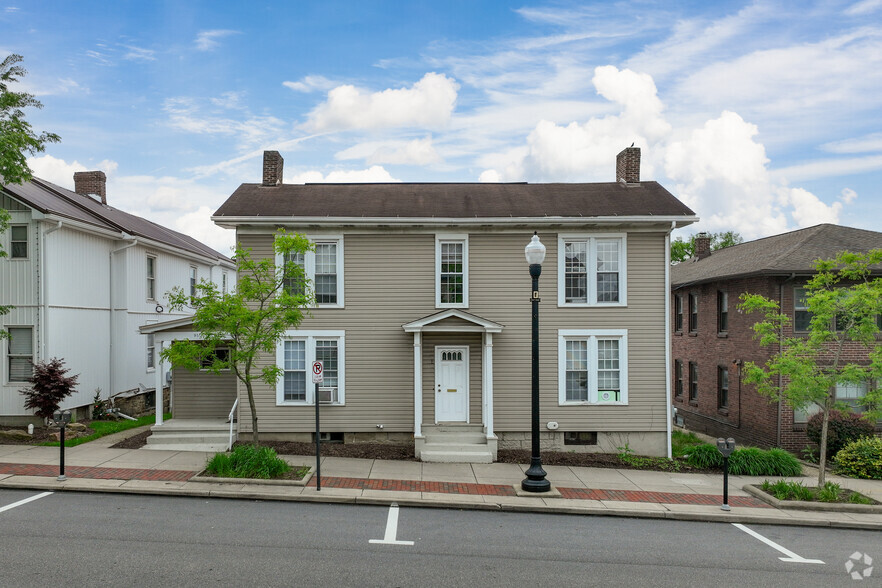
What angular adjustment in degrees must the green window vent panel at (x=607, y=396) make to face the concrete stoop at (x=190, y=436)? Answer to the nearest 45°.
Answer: approximately 90° to its right

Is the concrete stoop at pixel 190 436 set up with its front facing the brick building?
no

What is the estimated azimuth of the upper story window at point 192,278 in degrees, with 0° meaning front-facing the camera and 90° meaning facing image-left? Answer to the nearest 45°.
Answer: approximately 315°

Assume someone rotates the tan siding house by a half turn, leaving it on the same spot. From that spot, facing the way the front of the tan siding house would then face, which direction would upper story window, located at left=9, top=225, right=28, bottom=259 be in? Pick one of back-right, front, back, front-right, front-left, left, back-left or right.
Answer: left

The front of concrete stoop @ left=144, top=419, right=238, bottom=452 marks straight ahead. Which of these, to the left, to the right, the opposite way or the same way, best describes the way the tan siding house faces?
the same way

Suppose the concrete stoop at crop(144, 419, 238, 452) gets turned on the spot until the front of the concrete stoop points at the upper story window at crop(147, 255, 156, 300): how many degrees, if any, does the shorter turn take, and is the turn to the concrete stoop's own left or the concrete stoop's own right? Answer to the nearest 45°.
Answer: approximately 180°

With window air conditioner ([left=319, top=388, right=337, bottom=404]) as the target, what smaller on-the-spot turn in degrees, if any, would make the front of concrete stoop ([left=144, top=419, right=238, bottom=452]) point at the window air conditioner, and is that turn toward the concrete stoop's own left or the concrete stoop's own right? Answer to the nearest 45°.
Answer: approximately 45° to the concrete stoop's own left

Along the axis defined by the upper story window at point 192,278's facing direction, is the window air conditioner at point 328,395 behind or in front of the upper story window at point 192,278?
in front

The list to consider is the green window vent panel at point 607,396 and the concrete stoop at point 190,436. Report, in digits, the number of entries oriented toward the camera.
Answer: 2

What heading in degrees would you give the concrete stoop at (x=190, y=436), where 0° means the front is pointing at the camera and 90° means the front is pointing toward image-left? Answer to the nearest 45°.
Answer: approximately 0°

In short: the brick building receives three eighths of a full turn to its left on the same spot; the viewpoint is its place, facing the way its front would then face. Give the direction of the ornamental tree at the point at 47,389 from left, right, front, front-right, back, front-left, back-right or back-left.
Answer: back-left

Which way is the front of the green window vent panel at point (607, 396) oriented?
toward the camera
